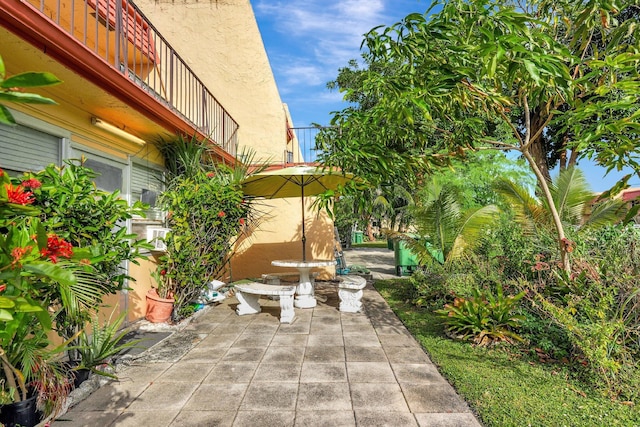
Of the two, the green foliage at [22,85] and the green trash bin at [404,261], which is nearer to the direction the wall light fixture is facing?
the green trash bin

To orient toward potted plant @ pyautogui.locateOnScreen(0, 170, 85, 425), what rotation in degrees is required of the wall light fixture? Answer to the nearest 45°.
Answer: approximately 90° to its right

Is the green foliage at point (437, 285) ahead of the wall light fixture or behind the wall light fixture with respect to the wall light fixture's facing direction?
ahead

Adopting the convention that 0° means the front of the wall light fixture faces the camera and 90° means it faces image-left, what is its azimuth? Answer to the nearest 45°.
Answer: approximately 270°

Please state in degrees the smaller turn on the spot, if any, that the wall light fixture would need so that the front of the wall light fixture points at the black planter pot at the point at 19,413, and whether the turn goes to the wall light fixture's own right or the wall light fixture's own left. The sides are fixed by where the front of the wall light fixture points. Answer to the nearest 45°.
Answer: approximately 90° to the wall light fixture's own right

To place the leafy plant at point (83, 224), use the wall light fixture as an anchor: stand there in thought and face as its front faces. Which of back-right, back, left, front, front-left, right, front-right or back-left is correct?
right

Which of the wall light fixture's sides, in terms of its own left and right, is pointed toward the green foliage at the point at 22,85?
right
